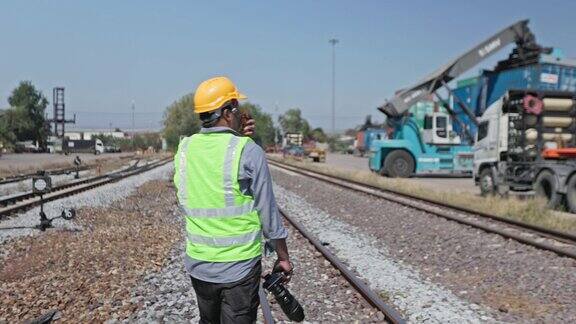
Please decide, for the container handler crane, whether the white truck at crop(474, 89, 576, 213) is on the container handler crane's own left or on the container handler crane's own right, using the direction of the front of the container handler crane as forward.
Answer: on the container handler crane's own right

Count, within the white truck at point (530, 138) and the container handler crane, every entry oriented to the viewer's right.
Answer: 1

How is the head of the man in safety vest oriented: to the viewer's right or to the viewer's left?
to the viewer's right

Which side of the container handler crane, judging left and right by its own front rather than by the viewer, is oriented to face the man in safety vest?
right

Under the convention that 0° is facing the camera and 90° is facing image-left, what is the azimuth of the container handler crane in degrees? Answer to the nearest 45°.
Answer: approximately 270°

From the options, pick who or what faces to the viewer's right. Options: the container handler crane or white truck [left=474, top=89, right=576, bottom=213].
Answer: the container handler crane
